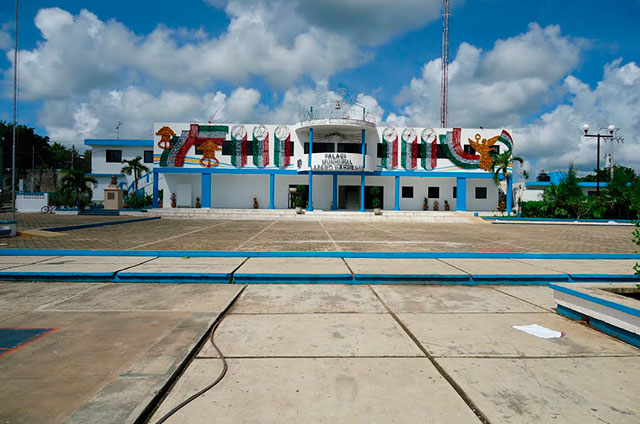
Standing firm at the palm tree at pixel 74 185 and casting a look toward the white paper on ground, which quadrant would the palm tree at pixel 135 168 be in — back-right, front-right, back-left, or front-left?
back-left

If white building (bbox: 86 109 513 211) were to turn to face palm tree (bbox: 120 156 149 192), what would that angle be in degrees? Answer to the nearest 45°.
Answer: approximately 90° to its right

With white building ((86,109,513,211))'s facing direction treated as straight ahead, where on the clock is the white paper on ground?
The white paper on ground is roughly at 12 o'clock from the white building.

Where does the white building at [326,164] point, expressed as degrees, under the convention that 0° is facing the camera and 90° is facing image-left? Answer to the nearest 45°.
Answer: approximately 0°

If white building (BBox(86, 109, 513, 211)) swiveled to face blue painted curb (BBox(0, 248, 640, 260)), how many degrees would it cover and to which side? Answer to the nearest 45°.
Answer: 0° — it already faces it

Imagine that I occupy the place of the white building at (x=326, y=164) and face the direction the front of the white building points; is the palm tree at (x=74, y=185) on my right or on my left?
on my right
